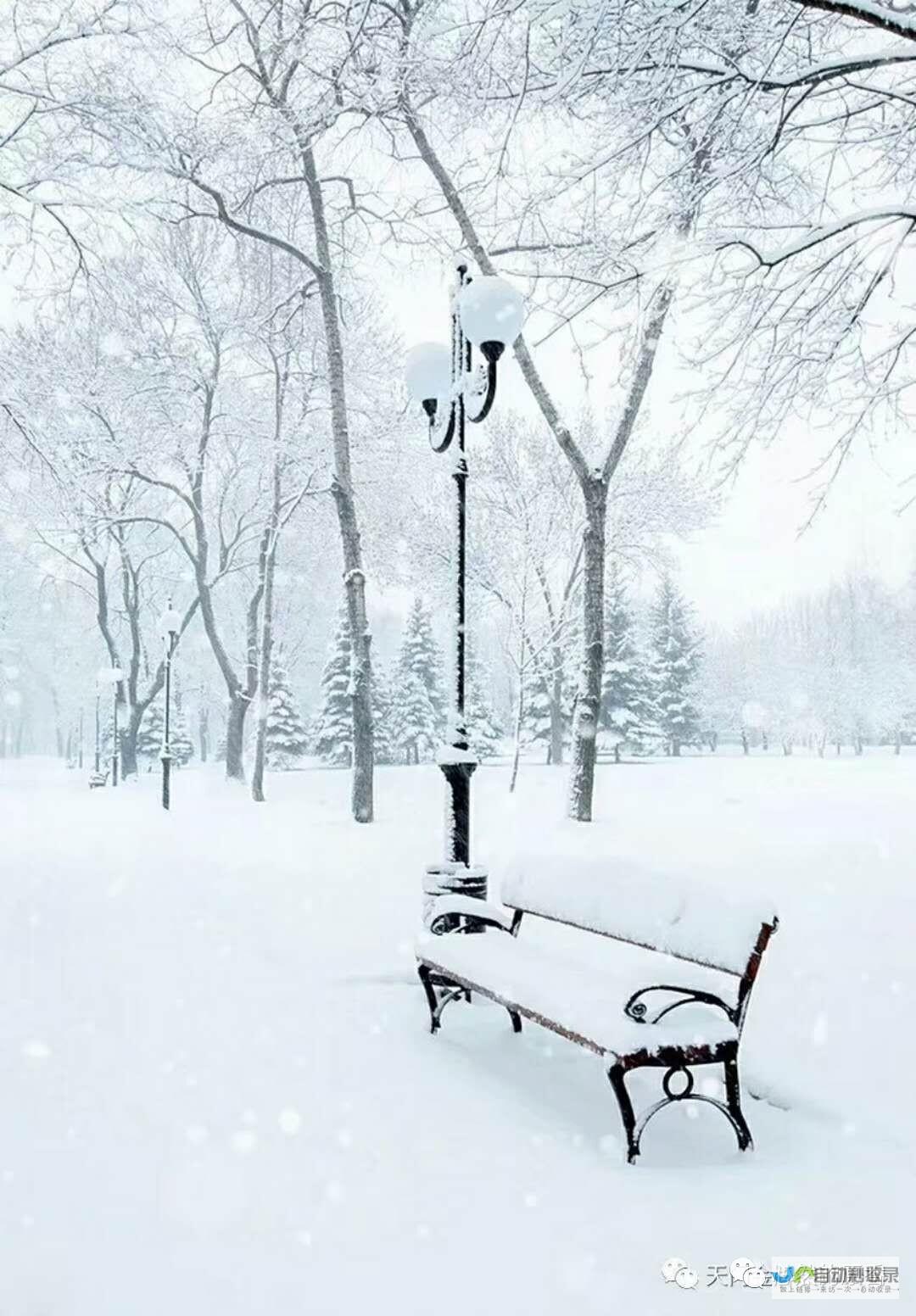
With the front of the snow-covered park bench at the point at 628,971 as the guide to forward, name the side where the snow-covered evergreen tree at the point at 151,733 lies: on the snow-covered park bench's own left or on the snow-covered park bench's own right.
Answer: on the snow-covered park bench's own right

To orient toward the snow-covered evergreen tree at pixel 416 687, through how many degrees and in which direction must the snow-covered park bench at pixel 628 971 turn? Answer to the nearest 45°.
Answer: approximately 135° to its right

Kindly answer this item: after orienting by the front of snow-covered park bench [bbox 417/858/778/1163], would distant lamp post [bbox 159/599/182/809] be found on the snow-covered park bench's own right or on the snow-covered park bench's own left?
on the snow-covered park bench's own right

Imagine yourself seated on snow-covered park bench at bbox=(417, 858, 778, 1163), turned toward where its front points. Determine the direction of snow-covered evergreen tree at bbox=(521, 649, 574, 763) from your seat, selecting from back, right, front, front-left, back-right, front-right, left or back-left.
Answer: back-right

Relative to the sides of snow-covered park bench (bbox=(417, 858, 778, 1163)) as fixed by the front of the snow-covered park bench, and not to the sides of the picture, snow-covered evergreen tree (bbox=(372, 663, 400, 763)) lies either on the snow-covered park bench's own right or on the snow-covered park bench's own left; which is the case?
on the snow-covered park bench's own right

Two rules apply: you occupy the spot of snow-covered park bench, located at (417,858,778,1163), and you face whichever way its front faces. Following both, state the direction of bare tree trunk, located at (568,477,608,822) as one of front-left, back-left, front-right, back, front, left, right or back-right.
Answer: back-right

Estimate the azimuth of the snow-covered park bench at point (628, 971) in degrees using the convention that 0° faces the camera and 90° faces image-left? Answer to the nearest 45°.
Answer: approximately 45°

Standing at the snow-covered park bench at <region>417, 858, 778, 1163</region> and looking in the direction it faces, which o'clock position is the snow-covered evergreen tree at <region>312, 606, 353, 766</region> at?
The snow-covered evergreen tree is roughly at 4 o'clock from the snow-covered park bench.

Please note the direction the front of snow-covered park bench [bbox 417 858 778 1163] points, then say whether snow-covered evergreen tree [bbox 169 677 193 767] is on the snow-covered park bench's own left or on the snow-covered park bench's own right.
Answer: on the snow-covered park bench's own right

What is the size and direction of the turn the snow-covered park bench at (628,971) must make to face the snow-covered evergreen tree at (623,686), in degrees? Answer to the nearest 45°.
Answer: approximately 135° to its right

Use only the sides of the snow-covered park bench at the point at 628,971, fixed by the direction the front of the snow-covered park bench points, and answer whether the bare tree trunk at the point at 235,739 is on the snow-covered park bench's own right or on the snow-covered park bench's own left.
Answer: on the snow-covered park bench's own right

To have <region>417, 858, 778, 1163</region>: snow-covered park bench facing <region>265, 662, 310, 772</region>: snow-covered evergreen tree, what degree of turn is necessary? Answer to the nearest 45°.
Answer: approximately 135° to its right
